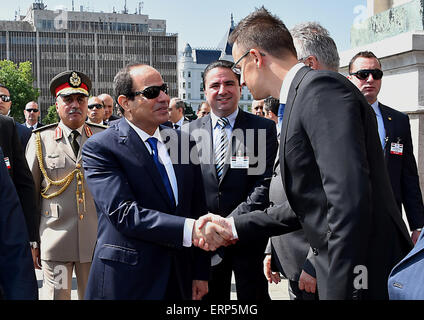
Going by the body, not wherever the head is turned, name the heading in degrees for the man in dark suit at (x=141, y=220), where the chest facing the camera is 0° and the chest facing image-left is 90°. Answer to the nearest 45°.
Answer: approximately 315°

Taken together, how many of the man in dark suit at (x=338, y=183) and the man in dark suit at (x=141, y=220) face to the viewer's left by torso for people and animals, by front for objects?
1

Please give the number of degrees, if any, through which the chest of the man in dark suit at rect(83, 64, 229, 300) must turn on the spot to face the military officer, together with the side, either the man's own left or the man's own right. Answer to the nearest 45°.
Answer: approximately 180°

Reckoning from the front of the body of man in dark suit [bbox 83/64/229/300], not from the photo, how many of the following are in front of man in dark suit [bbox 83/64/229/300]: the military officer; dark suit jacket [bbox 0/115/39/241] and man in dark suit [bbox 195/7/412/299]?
1

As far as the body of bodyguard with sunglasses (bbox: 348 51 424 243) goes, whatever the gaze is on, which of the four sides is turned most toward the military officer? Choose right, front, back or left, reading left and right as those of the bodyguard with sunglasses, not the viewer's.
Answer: right

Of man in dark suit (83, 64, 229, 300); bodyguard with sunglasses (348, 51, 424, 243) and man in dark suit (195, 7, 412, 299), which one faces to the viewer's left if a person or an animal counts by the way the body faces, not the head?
man in dark suit (195, 7, 412, 299)

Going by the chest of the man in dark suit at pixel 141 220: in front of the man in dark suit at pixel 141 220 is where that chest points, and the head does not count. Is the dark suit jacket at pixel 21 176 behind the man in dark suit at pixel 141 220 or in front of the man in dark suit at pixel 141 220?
behind

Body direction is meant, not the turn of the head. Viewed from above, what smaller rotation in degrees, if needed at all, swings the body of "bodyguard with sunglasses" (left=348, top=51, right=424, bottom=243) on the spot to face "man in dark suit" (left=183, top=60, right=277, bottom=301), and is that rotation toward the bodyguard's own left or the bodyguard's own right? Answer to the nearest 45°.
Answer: approximately 90° to the bodyguard's own right

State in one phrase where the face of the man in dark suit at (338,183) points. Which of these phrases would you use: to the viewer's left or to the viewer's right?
to the viewer's left

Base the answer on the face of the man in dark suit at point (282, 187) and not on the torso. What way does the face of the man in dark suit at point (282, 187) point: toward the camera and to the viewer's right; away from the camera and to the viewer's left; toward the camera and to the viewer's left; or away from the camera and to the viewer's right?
away from the camera and to the viewer's left

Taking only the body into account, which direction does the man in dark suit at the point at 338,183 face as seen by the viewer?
to the viewer's left

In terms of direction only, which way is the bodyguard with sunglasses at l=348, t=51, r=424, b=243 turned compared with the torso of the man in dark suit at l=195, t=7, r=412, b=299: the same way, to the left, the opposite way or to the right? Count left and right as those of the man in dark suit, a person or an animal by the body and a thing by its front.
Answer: to the left

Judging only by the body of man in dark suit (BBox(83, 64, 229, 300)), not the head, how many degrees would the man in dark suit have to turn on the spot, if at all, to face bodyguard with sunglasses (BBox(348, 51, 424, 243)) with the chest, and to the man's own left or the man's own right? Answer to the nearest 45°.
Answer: approximately 90° to the man's own left

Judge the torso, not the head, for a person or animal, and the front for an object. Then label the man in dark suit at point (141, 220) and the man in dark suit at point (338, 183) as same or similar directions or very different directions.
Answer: very different directions

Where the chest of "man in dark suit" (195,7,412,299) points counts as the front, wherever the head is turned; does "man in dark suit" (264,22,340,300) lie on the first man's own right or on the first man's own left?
on the first man's own right
